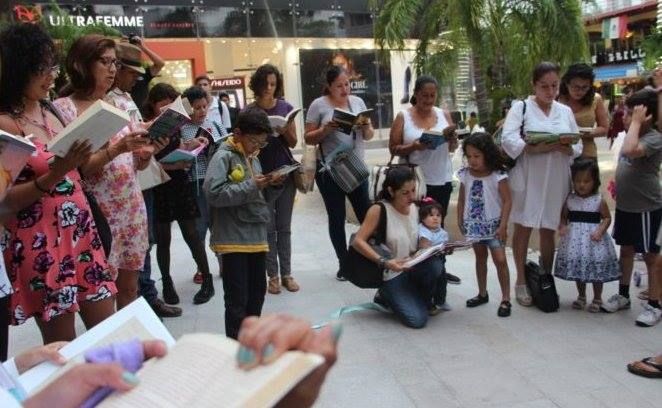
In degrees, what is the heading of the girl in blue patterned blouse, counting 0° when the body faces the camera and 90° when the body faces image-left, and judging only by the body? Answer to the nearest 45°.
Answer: approximately 45°

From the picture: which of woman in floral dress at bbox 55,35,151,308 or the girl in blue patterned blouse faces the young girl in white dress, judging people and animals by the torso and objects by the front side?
the woman in floral dress

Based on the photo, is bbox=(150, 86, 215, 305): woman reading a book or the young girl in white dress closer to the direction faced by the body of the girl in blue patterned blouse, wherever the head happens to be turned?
the woman reading a book

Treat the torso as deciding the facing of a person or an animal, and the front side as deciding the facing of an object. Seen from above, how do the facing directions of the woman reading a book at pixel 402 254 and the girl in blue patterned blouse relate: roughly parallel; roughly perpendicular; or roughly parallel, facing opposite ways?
roughly perpendicular

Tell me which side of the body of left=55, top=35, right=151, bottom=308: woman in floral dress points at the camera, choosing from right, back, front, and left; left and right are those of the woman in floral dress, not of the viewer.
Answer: right

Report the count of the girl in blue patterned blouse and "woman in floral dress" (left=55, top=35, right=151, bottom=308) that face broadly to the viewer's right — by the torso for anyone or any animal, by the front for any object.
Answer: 1

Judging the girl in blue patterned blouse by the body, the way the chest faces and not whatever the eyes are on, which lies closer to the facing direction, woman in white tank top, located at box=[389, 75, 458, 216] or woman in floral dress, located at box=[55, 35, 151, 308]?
the woman in floral dress

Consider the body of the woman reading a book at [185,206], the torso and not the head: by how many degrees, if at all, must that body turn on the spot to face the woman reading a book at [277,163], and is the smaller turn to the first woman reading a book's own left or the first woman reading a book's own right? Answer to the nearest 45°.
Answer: approximately 45° to the first woman reading a book's own left

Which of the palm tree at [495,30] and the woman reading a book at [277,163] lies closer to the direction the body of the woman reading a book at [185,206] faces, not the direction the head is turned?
the woman reading a book

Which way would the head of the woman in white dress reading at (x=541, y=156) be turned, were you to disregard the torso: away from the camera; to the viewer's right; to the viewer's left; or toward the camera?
toward the camera

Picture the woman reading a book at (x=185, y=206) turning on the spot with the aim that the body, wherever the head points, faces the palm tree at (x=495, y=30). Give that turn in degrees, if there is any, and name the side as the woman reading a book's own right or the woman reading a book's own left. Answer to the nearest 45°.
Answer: approximately 90° to the woman reading a book's own left

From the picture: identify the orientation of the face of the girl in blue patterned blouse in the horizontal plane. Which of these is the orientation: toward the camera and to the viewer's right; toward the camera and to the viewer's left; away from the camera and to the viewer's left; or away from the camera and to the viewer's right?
toward the camera and to the viewer's left

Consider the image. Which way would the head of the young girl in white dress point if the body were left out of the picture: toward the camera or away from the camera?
toward the camera

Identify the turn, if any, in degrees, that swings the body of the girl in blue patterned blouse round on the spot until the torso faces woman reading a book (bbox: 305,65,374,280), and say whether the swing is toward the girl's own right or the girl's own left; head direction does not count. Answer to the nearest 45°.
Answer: approximately 90° to the girl's own right
